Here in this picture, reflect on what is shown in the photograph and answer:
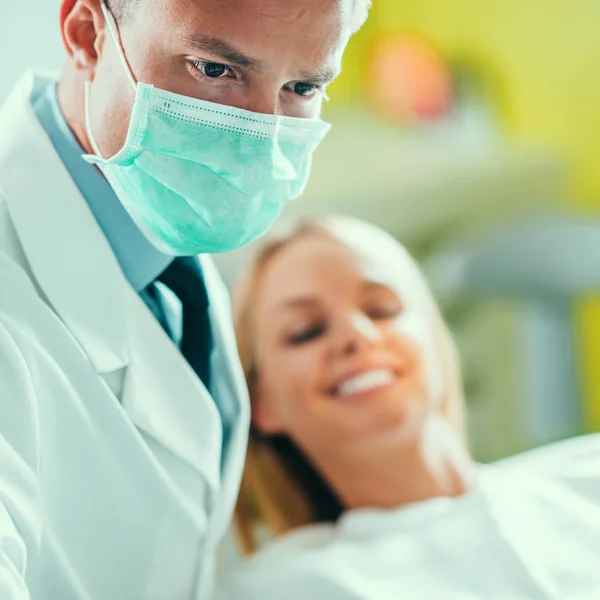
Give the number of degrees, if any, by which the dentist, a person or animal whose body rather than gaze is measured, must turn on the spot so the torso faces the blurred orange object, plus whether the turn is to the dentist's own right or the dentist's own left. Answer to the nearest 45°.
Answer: approximately 90° to the dentist's own left

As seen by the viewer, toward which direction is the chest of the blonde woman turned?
toward the camera

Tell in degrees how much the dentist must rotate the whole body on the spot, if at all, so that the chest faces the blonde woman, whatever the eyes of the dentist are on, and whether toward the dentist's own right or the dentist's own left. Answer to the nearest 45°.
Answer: approximately 90° to the dentist's own left

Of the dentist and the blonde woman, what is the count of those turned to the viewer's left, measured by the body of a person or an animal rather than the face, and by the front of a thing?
0

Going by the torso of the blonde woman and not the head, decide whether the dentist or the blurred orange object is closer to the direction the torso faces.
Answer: the dentist

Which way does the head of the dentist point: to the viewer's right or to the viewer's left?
to the viewer's right

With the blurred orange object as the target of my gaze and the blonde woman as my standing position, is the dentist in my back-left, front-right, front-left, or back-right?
back-left

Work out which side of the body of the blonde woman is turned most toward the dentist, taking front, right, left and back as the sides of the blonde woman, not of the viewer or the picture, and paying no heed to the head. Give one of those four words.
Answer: right

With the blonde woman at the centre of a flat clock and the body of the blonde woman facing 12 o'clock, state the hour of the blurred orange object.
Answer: The blurred orange object is roughly at 6 o'clock from the blonde woman.
